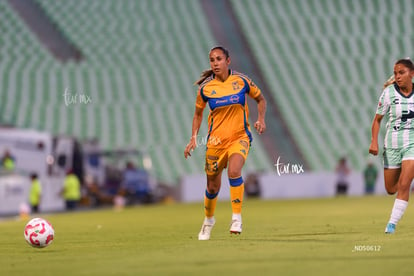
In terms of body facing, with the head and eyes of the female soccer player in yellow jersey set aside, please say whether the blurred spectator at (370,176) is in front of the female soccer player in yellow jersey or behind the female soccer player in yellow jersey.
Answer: behind

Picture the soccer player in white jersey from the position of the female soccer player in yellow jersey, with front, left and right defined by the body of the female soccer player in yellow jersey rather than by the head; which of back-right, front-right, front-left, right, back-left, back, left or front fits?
left

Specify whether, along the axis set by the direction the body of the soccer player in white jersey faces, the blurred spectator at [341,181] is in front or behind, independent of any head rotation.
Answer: behind

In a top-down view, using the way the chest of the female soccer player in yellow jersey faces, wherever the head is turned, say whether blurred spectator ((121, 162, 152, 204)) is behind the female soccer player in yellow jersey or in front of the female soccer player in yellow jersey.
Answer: behind

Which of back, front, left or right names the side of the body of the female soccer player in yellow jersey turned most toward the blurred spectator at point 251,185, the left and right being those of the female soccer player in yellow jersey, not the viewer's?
back
